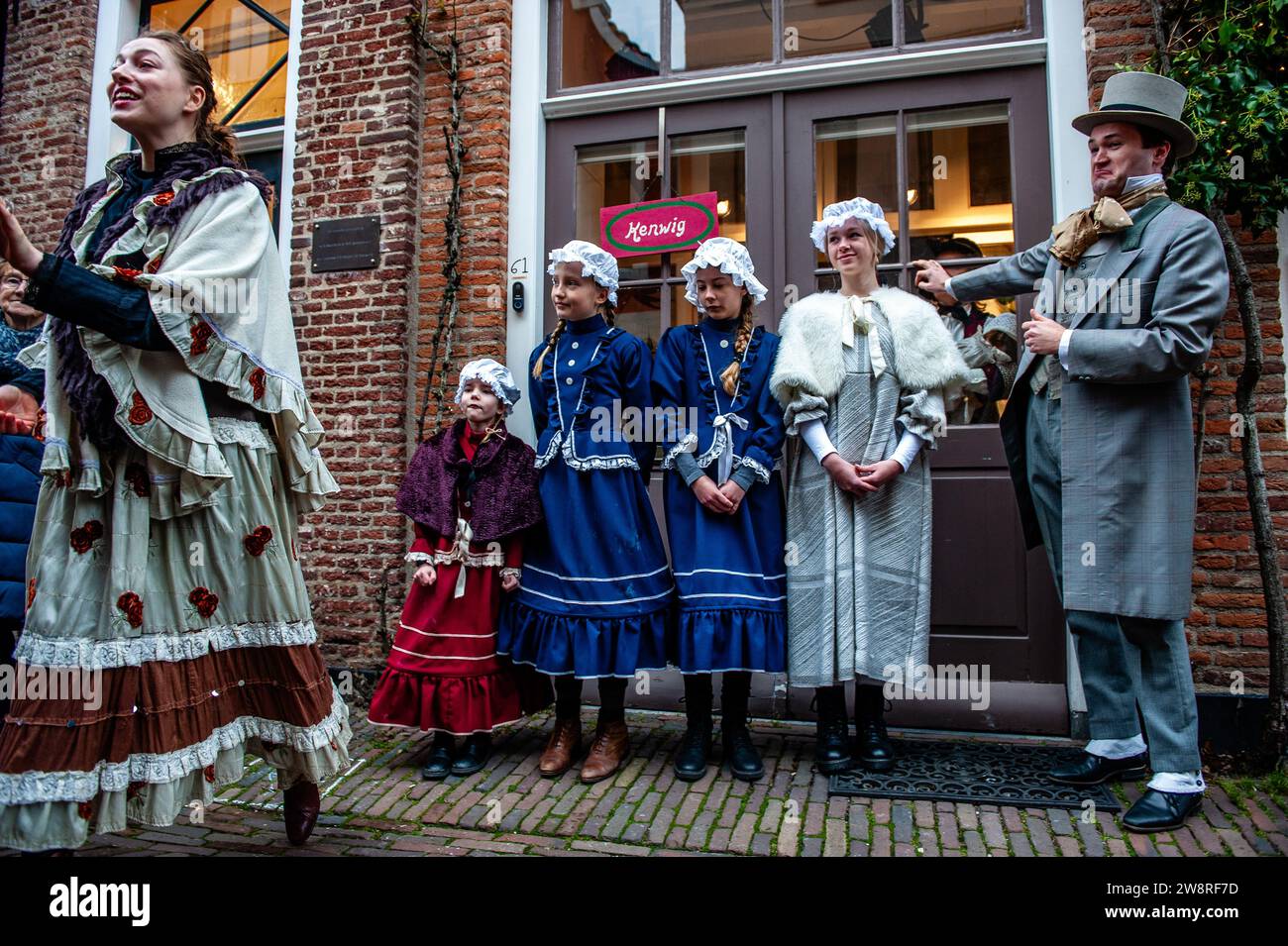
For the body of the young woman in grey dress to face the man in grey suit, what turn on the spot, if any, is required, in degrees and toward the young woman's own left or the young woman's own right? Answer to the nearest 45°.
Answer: approximately 90° to the young woman's own left

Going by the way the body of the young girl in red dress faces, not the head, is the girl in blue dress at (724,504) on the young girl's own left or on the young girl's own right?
on the young girl's own left

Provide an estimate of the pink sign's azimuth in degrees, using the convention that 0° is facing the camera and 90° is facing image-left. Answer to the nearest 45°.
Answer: approximately 0°

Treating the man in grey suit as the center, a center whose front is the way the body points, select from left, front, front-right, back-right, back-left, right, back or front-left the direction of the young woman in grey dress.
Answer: front-right

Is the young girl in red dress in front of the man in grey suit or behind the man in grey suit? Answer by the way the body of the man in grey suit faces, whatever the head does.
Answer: in front

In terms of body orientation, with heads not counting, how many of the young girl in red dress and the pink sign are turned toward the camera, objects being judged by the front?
2

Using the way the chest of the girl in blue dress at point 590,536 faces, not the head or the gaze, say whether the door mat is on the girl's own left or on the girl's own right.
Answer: on the girl's own left
